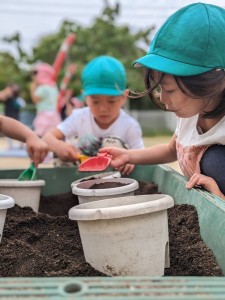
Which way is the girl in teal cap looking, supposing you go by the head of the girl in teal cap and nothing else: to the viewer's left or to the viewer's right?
to the viewer's left

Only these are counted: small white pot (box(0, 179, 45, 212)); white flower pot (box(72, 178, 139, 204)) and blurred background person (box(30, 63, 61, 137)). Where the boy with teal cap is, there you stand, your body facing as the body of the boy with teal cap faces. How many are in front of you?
2

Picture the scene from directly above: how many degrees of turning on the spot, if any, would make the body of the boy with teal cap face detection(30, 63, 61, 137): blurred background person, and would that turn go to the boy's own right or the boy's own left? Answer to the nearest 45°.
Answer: approximately 180°

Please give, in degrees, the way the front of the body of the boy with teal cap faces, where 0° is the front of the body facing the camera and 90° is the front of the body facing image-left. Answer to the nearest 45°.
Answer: approximately 0°

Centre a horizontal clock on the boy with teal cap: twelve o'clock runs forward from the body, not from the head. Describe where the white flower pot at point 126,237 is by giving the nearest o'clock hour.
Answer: The white flower pot is roughly at 12 o'clock from the boy with teal cap.

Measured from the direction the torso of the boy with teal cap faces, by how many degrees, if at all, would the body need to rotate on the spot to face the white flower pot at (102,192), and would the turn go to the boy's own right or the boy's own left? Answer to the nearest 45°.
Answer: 0° — they already face it

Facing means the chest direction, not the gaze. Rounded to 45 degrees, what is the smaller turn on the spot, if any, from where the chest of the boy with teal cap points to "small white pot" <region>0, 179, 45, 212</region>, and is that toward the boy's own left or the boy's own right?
0° — they already face it
